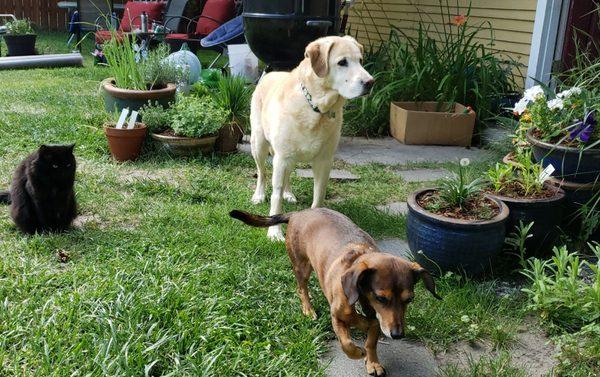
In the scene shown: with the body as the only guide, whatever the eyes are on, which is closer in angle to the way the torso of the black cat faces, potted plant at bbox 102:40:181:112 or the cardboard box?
the cardboard box

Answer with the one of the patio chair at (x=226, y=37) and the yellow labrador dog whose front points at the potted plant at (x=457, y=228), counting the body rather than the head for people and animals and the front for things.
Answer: the yellow labrador dog

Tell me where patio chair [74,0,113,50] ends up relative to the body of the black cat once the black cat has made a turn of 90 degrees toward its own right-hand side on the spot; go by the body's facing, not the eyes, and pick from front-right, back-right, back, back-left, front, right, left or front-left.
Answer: back-right

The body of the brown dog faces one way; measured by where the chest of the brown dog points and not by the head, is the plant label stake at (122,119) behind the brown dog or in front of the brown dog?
behind

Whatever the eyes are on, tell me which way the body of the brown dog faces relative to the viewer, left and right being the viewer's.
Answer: facing the viewer and to the right of the viewer

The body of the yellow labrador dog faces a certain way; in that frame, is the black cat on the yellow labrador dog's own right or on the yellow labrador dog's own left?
on the yellow labrador dog's own right

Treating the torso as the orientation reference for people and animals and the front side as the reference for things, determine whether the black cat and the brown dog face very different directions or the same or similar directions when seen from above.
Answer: same or similar directions

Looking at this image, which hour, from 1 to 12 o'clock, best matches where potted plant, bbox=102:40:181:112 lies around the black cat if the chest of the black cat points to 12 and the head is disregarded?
The potted plant is roughly at 8 o'clock from the black cat.

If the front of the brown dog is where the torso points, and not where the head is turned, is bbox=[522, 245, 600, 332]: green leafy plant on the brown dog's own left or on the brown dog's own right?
on the brown dog's own left

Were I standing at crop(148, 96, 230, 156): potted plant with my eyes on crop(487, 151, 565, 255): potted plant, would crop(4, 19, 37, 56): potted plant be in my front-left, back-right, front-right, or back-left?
back-left

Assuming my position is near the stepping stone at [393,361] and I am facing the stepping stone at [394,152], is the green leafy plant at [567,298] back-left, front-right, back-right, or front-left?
front-right
